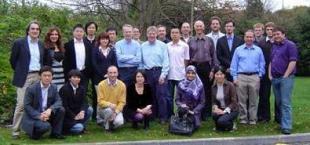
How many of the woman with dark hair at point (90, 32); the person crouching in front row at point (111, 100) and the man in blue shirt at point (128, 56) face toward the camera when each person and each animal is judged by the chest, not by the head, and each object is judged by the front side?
3

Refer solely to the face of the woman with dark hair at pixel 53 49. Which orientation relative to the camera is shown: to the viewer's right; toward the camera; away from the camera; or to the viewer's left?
toward the camera

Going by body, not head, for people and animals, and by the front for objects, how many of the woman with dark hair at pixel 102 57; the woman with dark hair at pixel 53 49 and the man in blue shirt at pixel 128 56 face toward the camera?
3

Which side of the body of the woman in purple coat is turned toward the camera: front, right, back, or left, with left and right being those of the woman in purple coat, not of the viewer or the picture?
front

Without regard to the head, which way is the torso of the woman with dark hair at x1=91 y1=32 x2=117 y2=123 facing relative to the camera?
toward the camera

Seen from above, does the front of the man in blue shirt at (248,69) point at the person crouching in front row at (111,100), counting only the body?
no

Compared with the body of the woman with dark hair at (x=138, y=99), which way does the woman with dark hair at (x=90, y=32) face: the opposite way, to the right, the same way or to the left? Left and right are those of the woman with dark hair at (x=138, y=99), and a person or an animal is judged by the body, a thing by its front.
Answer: the same way

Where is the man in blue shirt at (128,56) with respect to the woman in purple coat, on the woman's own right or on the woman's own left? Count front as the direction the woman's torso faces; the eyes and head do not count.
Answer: on the woman's own right

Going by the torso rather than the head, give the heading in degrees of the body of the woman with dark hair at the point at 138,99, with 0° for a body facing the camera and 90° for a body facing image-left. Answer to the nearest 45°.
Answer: approximately 0°

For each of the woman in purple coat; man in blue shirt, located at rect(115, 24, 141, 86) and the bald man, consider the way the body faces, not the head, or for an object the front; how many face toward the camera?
3

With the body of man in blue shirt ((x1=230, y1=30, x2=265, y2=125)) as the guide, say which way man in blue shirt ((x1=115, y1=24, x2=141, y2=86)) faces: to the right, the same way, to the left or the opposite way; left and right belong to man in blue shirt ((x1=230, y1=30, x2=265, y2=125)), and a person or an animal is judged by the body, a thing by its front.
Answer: the same way

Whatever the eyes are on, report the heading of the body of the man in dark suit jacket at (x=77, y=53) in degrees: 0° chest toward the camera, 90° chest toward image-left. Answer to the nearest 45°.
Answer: approximately 0°

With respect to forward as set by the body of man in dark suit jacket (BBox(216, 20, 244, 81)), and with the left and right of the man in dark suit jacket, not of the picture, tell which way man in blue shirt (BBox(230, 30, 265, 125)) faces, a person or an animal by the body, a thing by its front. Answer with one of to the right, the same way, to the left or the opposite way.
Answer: the same way

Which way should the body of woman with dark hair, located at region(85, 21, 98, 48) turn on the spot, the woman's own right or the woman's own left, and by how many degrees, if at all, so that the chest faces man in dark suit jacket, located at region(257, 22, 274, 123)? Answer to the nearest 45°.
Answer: approximately 90° to the woman's own left

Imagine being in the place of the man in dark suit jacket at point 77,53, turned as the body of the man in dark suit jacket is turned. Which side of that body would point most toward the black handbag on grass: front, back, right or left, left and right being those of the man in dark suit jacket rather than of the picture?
left

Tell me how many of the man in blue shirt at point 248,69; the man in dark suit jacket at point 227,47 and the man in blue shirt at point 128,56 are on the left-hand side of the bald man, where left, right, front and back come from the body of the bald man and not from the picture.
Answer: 2

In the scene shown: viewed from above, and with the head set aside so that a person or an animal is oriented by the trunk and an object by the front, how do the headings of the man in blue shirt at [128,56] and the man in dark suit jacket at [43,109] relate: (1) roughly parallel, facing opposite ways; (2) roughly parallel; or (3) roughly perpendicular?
roughly parallel
